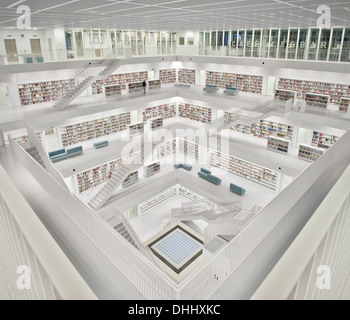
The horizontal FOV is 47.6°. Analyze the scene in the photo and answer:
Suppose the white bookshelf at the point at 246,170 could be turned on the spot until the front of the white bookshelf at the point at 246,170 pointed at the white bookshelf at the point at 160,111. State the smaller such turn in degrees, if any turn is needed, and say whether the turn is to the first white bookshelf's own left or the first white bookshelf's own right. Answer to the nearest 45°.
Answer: approximately 90° to the first white bookshelf's own right

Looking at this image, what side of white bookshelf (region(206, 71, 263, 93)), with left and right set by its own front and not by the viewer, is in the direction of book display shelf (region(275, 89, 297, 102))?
left

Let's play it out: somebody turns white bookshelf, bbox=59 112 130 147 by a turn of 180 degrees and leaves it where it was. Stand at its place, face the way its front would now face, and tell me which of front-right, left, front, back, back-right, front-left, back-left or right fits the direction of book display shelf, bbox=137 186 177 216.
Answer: back

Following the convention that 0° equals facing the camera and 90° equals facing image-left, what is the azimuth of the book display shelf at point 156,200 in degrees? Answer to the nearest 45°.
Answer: approximately 315°

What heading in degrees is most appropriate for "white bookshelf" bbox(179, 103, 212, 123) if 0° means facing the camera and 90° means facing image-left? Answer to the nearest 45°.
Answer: approximately 45°

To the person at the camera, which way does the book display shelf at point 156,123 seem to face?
facing the viewer and to the right of the viewer

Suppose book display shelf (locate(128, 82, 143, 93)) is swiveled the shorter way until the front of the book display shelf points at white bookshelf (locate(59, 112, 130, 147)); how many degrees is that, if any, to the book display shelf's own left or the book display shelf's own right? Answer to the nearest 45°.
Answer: approximately 90° to the book display shelf's own right

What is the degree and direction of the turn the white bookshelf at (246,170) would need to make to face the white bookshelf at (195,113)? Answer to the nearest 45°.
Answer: approximately 90° to its right

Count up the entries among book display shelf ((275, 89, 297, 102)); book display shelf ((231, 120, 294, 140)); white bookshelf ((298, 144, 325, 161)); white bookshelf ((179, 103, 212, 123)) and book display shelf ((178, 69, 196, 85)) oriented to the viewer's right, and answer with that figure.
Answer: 0

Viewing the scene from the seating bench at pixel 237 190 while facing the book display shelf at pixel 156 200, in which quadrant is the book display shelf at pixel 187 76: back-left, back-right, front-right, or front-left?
front-right

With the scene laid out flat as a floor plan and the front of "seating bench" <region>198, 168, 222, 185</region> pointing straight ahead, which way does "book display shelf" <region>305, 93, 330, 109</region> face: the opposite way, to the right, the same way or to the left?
the same way

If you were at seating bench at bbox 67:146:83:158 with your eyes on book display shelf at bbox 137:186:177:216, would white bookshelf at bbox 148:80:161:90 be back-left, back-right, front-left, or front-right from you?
front-left
